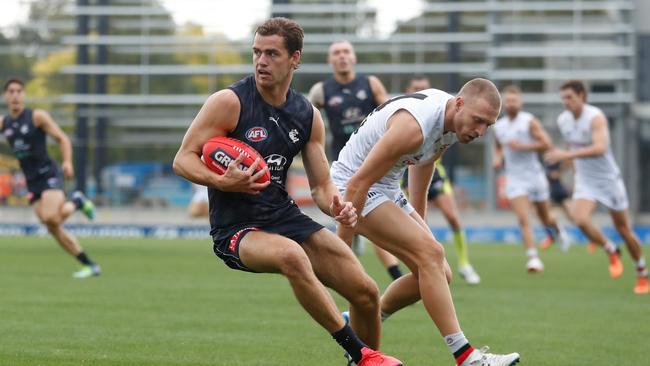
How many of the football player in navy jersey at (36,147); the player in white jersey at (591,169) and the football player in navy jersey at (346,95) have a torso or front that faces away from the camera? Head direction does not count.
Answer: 0

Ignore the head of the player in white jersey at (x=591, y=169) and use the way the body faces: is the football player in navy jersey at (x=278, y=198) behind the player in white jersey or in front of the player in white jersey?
in front

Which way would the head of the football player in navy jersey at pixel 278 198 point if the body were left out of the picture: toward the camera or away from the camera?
toward the camera

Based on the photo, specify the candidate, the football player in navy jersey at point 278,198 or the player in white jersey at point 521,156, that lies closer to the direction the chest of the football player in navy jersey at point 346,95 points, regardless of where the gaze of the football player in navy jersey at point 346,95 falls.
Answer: the football player in navy jersey

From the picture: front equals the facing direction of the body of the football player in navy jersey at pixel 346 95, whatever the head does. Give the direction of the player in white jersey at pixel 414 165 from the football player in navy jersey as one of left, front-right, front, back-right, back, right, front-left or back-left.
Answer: front

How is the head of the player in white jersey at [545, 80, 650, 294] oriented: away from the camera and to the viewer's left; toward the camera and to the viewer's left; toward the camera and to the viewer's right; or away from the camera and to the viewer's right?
toward the camera and to the viewer's left

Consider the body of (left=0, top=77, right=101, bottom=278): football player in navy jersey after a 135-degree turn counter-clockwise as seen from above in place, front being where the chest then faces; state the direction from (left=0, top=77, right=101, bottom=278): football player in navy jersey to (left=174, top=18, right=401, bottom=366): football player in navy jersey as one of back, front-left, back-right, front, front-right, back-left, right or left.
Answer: right

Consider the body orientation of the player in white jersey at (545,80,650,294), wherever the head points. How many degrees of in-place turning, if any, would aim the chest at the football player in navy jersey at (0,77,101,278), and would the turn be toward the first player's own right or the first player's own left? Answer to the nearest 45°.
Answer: approximately 45° to the first player's own right

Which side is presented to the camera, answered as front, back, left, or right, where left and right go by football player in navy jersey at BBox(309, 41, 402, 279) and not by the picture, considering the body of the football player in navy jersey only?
front

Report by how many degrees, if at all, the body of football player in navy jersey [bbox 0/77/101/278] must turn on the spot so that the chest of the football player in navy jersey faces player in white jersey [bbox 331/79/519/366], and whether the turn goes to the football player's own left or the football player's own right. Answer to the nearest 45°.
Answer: approximately 45° to the football player's own left

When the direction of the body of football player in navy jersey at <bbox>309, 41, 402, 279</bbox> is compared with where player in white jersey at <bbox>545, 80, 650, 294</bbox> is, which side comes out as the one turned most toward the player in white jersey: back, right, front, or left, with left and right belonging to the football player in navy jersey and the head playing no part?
left

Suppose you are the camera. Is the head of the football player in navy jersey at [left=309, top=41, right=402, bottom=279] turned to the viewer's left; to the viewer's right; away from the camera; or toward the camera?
toward the camera

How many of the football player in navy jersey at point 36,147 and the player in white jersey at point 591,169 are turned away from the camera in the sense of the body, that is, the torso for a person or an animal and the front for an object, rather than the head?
0

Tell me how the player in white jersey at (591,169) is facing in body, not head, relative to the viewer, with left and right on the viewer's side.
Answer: facing the viewer and to the left of the viewer
